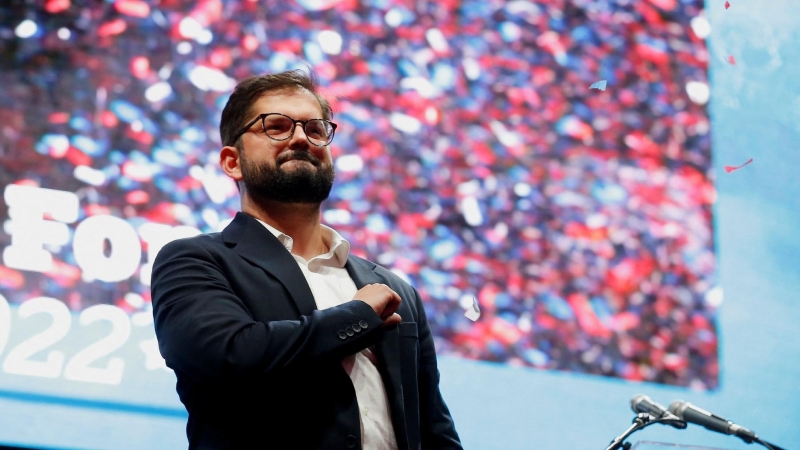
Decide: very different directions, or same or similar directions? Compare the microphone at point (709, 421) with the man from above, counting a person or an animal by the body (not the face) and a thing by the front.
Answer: very different directions

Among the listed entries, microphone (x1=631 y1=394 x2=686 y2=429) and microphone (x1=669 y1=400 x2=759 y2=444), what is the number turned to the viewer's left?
2

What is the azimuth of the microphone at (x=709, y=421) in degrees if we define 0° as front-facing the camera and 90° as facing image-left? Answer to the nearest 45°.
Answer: approximately 90°

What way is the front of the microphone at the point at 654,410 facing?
to the viewer's left

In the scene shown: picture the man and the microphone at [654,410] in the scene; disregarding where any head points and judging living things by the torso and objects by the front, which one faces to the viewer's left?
the microphone

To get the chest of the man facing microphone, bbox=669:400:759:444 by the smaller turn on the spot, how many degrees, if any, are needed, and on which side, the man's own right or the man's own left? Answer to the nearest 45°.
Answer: approximately 45° to the man's own left

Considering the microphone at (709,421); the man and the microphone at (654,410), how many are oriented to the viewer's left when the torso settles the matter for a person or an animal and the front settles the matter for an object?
2

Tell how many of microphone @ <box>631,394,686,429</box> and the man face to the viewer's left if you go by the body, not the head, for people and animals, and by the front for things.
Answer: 1
